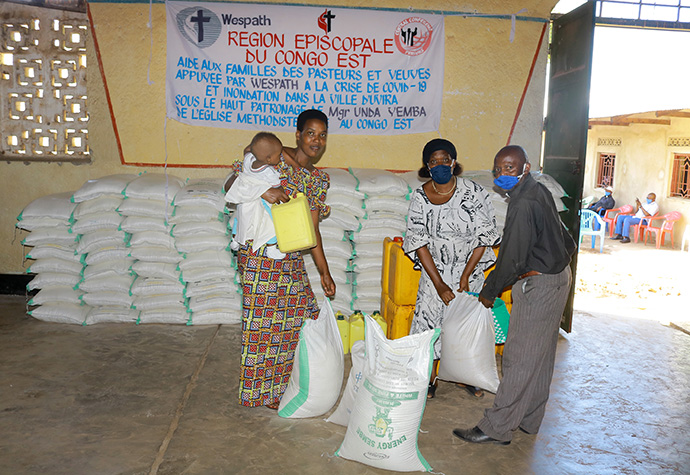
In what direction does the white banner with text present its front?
toward the camera

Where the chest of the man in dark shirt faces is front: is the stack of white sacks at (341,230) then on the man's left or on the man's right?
on the man's right

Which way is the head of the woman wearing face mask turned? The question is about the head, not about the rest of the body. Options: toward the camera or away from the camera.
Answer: toward the camera

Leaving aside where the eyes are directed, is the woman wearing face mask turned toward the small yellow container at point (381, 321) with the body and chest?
no

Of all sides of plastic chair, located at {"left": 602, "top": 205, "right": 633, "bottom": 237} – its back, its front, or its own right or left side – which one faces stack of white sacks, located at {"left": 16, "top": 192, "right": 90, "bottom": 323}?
front

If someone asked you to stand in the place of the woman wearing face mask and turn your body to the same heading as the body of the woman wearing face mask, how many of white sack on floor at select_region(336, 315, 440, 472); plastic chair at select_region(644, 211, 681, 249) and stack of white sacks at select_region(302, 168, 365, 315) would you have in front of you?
1

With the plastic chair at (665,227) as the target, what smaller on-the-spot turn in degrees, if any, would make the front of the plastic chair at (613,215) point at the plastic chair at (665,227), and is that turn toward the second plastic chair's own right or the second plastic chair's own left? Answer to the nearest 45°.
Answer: approximately 90° to the second plastic chair's own left

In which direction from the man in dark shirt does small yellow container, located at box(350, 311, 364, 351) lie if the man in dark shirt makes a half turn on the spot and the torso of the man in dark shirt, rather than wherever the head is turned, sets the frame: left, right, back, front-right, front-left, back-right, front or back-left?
back-left

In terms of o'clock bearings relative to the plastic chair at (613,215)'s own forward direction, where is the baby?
The baby is roughly at 11 o'clock from the plastic chair.

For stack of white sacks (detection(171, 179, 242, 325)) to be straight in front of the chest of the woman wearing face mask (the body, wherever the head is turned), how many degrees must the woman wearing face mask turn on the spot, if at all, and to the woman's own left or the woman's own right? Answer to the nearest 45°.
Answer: approximately 135° to the woman's own right

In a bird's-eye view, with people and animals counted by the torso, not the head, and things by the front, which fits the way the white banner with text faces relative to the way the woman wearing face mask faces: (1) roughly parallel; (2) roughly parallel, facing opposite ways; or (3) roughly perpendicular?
roughly parallel

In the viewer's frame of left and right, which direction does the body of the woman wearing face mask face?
facing the viewer

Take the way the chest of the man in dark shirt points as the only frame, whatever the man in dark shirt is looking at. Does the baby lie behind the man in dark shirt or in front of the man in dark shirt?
in front
